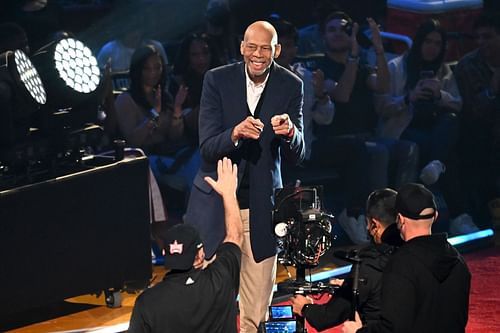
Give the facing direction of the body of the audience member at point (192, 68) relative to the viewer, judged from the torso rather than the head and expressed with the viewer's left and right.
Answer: facing the viewer

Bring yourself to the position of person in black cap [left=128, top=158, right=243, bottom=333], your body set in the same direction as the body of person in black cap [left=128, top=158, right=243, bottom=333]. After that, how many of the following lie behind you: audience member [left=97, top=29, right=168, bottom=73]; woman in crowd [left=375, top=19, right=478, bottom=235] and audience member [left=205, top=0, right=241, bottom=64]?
0

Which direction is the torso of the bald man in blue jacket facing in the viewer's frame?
toward the camera

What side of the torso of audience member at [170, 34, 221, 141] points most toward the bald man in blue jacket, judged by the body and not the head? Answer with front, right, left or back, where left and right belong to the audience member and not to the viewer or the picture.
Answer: front

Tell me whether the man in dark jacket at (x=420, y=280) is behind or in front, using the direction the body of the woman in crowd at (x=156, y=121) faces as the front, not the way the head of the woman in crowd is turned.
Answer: in front

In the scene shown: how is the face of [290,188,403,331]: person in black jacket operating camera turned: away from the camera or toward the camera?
away from the camera

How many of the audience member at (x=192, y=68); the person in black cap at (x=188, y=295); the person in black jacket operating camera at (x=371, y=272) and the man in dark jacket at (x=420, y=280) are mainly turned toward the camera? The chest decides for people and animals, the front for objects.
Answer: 1

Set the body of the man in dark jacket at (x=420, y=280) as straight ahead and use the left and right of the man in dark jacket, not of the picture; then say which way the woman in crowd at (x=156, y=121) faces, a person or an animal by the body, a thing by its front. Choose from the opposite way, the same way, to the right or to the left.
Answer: the opposite way

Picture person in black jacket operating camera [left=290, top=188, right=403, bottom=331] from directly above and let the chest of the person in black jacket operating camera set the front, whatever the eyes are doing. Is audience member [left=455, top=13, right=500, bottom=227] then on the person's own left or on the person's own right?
on the person's own right

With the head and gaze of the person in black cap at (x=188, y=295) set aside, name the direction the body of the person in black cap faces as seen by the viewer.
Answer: away from the camera

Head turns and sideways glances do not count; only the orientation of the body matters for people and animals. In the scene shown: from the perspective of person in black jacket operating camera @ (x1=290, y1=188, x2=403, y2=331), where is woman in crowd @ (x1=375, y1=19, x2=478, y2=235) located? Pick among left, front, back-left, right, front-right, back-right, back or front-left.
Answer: front-right

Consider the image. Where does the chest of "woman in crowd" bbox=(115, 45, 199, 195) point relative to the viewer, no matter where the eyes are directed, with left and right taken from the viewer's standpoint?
facing the viewer and to the right of the viewer

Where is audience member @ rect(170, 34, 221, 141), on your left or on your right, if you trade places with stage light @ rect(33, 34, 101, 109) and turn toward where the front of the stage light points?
on your left
